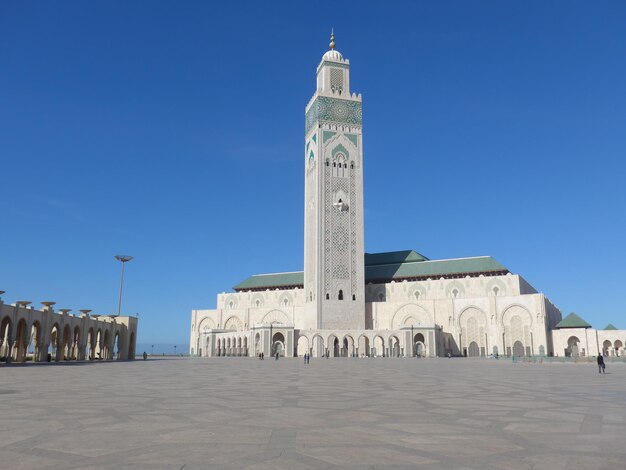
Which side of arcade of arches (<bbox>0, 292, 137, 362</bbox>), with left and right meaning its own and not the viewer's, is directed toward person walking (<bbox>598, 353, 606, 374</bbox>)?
front

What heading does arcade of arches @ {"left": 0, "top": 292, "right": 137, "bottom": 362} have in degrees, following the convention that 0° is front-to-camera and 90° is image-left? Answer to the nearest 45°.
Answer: approximately 315°
